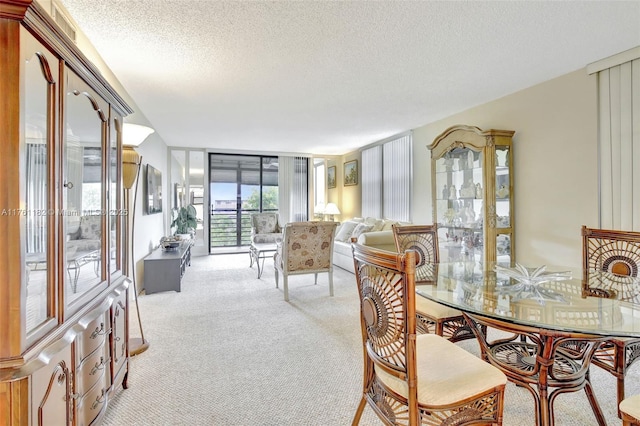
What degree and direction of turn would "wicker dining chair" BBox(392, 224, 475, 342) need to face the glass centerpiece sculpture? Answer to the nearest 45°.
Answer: approximately 45° to its left

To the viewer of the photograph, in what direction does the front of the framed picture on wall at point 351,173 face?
facing the viewer and to the left of the viewer

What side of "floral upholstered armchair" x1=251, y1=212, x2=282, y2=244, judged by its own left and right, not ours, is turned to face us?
front

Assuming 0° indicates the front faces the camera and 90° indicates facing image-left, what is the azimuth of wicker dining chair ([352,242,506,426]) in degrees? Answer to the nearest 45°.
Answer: approximately 225°

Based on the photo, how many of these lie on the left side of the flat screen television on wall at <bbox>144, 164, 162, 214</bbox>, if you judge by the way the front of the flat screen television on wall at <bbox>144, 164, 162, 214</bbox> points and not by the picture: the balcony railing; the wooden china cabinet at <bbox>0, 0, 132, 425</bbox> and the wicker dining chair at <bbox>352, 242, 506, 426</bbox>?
1

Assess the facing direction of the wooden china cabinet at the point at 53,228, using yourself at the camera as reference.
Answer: facing the viewer and to the right of the viewer

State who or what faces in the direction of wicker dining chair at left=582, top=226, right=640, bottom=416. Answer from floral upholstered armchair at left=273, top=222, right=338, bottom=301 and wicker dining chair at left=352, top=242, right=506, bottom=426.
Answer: wicker dining chair at left=352, top=242, right=506, bottom=426

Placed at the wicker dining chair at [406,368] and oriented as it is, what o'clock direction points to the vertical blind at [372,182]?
The vertical blind is roughly at 10 o'clock from the wicker dining chair.

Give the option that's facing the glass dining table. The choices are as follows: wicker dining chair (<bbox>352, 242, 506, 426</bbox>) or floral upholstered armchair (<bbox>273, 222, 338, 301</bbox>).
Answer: the wicker dining chair

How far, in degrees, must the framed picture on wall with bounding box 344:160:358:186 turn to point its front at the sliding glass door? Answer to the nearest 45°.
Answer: approximately 45° to its right

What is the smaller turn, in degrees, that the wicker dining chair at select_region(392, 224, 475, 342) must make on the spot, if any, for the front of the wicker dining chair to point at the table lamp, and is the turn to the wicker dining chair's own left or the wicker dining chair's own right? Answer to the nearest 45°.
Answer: approximately 180°

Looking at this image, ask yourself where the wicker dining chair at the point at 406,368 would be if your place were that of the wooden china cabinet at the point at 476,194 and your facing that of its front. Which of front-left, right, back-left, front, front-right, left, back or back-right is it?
front-left

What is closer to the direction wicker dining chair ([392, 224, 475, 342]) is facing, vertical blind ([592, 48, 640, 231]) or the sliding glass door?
the vertical blind

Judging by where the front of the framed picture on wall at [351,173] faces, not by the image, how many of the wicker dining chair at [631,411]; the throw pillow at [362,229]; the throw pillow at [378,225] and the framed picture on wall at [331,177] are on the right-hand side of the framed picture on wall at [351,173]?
1

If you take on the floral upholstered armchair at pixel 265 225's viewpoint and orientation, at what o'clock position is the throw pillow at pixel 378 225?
The throw pillow is roughly at 10 o'clock from the floral upholstered armchair.

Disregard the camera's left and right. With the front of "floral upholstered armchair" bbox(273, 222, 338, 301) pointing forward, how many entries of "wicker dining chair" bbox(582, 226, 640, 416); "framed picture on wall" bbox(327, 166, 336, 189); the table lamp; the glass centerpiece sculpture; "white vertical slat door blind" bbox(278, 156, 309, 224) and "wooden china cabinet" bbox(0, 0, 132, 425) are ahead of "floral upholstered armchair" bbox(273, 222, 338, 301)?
3

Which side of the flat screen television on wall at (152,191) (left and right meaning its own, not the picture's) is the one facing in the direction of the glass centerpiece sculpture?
front

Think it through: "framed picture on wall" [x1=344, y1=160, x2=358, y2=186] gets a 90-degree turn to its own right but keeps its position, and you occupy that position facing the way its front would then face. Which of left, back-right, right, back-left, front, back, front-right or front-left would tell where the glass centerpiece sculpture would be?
back-left

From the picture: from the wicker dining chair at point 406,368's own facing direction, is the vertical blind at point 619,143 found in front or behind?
in front
